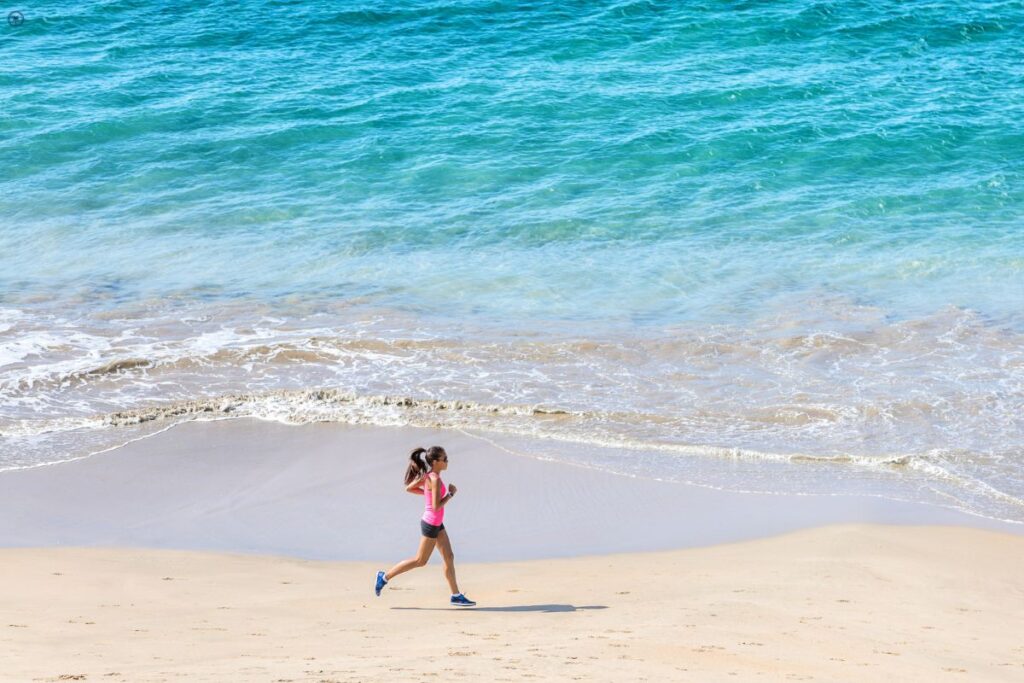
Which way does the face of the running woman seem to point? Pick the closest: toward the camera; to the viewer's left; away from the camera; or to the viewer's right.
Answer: to the viewer's right

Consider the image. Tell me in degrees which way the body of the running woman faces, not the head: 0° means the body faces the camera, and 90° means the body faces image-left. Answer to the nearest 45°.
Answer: approximately 270°
